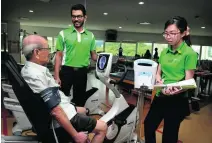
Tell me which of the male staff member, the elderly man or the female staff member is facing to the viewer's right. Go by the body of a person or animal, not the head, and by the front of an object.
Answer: the elderly man

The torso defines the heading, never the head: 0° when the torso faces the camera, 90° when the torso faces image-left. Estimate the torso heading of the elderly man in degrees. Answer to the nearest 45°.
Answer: approximately 270°

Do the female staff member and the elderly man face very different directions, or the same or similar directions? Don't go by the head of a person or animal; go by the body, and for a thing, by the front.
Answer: very different directions

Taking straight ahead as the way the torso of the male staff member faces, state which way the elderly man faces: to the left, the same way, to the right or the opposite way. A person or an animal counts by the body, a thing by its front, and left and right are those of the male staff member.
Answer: to the left

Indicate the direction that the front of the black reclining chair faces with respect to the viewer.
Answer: facing to the right of the viewer

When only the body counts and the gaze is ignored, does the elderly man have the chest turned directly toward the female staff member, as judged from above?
yes

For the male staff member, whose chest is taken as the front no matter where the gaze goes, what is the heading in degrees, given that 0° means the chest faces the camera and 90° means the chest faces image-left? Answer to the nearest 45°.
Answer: approximately 0°

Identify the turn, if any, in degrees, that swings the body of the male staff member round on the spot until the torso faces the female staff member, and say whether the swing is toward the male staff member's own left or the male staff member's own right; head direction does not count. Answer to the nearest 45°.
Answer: approximately 45° to the male staff member's own left

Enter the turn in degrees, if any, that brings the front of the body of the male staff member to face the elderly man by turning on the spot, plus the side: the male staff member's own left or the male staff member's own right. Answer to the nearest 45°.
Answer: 0° — they already face them

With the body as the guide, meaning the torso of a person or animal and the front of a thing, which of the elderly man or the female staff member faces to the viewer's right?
the elderly man
